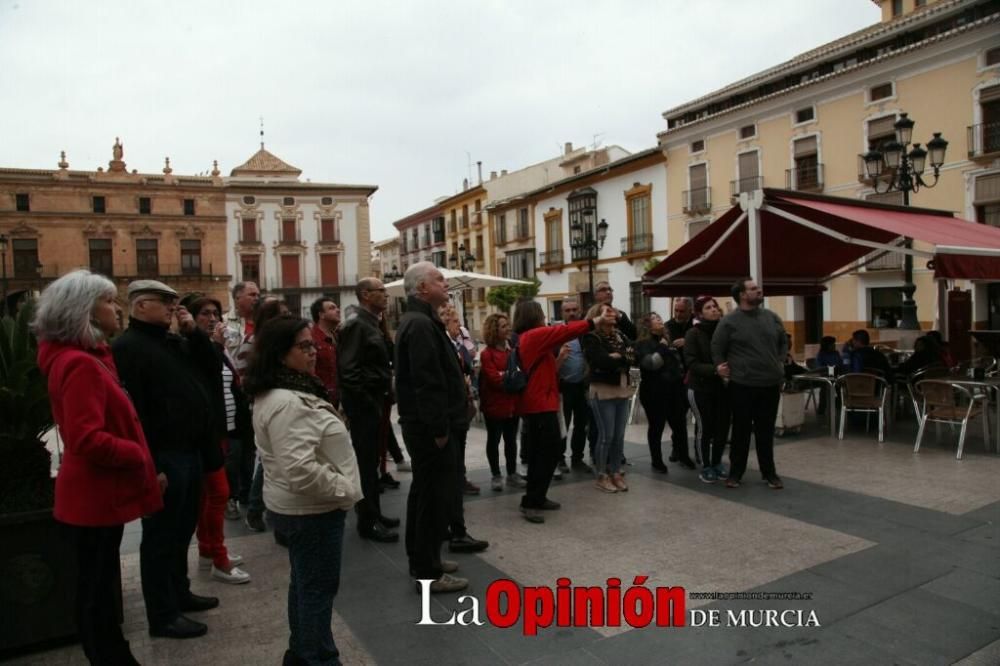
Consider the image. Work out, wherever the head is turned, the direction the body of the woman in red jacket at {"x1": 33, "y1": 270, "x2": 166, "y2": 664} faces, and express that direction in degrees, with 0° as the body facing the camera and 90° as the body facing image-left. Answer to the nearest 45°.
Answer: approximately 270°

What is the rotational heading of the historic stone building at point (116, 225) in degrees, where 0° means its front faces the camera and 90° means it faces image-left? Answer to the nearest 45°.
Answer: approximately 0°

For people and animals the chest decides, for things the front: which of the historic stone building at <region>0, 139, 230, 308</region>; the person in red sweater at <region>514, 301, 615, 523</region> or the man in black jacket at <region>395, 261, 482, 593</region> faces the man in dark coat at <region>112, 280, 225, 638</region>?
the historic stone building

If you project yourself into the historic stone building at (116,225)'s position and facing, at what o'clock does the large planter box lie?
The large planter box is roughly at 12 o'clock from the historic stone building.

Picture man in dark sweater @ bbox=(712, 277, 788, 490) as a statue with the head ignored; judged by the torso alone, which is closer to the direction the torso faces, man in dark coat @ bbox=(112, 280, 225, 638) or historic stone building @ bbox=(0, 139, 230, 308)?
the man in dark coat

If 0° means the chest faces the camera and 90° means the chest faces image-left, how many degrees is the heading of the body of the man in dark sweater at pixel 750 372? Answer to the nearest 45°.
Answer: approximately 0°

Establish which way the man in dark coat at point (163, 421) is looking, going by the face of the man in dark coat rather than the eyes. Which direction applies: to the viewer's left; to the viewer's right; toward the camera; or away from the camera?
to the viewer's right
